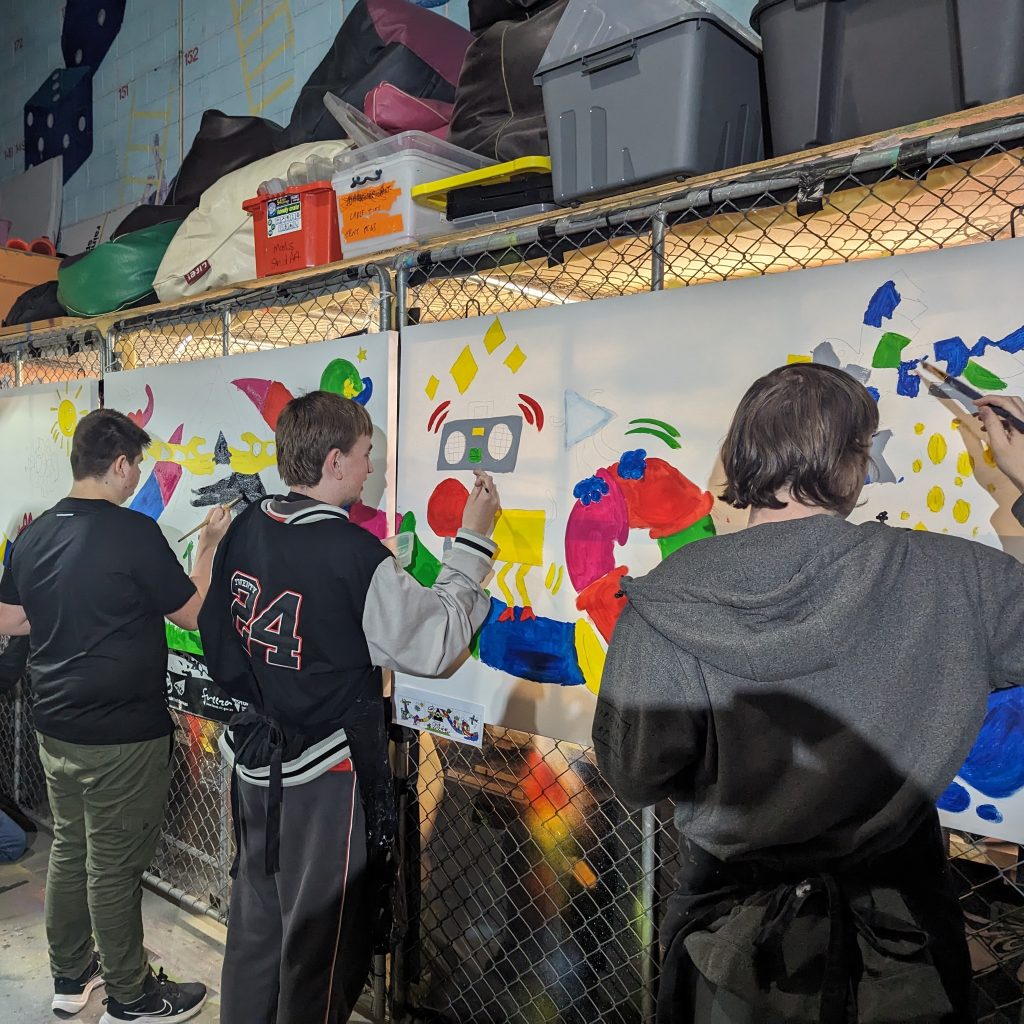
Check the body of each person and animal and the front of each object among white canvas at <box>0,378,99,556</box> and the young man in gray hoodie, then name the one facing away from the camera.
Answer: the young man in gray hoodie

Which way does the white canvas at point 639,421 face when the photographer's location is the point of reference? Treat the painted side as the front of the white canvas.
facing the viewer and to the left of the viewer

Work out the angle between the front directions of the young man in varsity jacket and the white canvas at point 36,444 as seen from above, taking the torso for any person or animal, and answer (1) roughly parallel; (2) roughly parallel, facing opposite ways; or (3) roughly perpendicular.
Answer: roughly parallel, facing opposite ways

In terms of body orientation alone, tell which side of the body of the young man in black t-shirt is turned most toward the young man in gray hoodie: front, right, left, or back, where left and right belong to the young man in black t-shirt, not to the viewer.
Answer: right

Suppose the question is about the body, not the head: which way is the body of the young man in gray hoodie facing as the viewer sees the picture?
away from the camera

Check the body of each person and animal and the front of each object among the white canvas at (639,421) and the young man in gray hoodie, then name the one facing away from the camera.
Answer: the young man in gray hoodie

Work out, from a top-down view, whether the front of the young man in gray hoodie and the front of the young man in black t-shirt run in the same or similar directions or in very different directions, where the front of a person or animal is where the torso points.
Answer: same or similar directions

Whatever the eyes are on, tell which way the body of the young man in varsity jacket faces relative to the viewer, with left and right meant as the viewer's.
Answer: facing away from the viewer and to the right of the viewer

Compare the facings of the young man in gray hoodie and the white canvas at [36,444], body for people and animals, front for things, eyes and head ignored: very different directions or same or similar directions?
very different directions

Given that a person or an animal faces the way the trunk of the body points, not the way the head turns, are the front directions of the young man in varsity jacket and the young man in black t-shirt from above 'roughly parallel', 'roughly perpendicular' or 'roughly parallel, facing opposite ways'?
roughly parallel

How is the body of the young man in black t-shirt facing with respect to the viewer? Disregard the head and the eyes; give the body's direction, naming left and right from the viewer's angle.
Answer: facing away from the viewer and to the right of the viewer

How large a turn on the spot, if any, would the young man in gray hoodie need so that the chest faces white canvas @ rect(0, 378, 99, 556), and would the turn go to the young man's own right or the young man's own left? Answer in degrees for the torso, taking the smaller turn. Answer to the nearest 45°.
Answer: approximately 45° to the young man's own left
